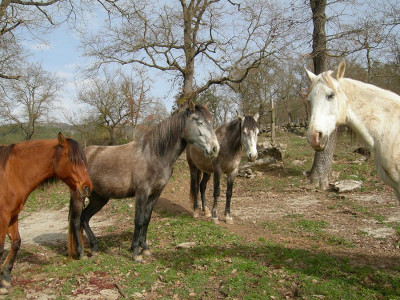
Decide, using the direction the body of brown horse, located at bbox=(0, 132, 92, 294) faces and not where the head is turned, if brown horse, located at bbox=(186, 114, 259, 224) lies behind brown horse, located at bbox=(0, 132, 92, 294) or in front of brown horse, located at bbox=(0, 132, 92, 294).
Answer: in front

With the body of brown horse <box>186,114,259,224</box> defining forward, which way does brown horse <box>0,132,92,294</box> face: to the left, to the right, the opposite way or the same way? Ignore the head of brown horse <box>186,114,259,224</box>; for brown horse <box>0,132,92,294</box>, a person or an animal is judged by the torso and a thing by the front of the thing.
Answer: to the left

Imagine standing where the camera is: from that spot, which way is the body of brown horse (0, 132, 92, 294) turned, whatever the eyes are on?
to the viewer's right

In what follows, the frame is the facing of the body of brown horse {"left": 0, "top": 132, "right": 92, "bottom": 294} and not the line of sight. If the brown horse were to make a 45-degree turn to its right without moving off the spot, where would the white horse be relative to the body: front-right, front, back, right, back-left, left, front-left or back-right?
front

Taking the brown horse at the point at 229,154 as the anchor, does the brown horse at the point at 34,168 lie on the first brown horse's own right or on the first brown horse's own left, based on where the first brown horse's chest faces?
on the first brown horse's own right

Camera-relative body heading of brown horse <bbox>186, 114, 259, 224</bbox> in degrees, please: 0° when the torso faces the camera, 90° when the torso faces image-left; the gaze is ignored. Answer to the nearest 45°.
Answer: approximately 315°

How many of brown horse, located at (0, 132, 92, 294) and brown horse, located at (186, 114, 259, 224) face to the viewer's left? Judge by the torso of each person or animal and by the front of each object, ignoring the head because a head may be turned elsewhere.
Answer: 0

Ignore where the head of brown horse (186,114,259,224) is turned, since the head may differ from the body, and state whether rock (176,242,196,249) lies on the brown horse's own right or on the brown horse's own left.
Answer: on the brown horse's own right

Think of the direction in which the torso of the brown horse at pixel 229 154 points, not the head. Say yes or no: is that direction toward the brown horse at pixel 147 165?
no
